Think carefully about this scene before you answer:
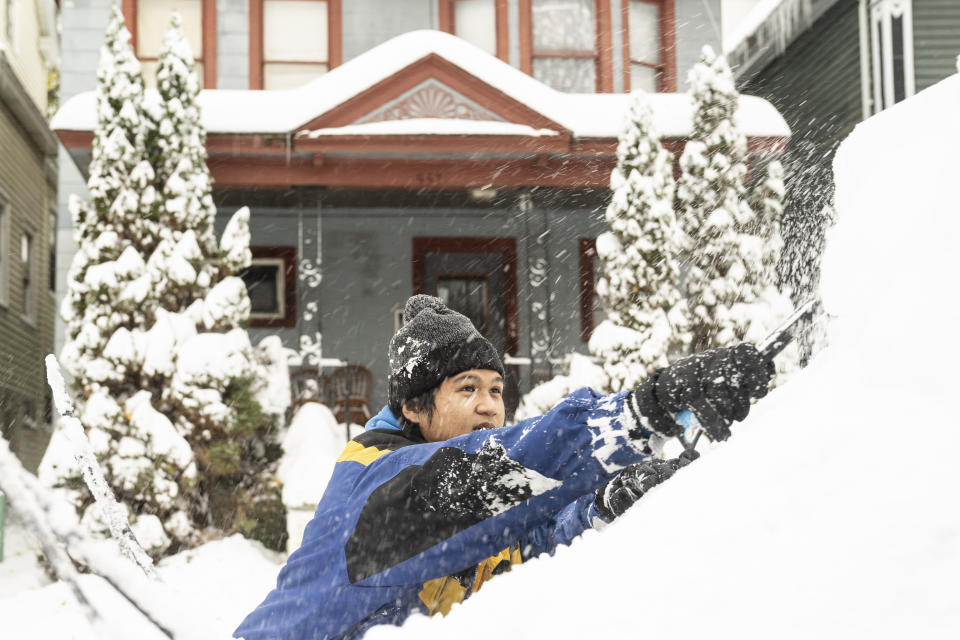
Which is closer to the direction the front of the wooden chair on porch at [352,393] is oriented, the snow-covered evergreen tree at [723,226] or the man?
the man

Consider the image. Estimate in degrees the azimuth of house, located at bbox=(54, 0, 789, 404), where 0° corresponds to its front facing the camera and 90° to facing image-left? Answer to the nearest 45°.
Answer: approximately 0°

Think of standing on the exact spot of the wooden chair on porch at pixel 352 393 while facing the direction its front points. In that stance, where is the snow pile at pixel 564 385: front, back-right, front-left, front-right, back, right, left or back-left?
front-left

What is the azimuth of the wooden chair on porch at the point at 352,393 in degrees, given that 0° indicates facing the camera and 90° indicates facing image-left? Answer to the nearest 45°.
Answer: approximately 0°

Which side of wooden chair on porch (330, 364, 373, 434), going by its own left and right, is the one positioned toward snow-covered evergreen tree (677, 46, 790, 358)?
left

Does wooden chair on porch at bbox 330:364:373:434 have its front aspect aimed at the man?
yes

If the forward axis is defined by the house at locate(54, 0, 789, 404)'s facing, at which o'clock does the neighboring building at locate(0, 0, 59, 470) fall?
The neighboring building is roughly at 4 o'clock from the house.

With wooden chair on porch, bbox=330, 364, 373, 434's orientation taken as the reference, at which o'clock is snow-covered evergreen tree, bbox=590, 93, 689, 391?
The snow-covered evergreen tree is roughly at 10 o'clock from the wooden chair on porch.
